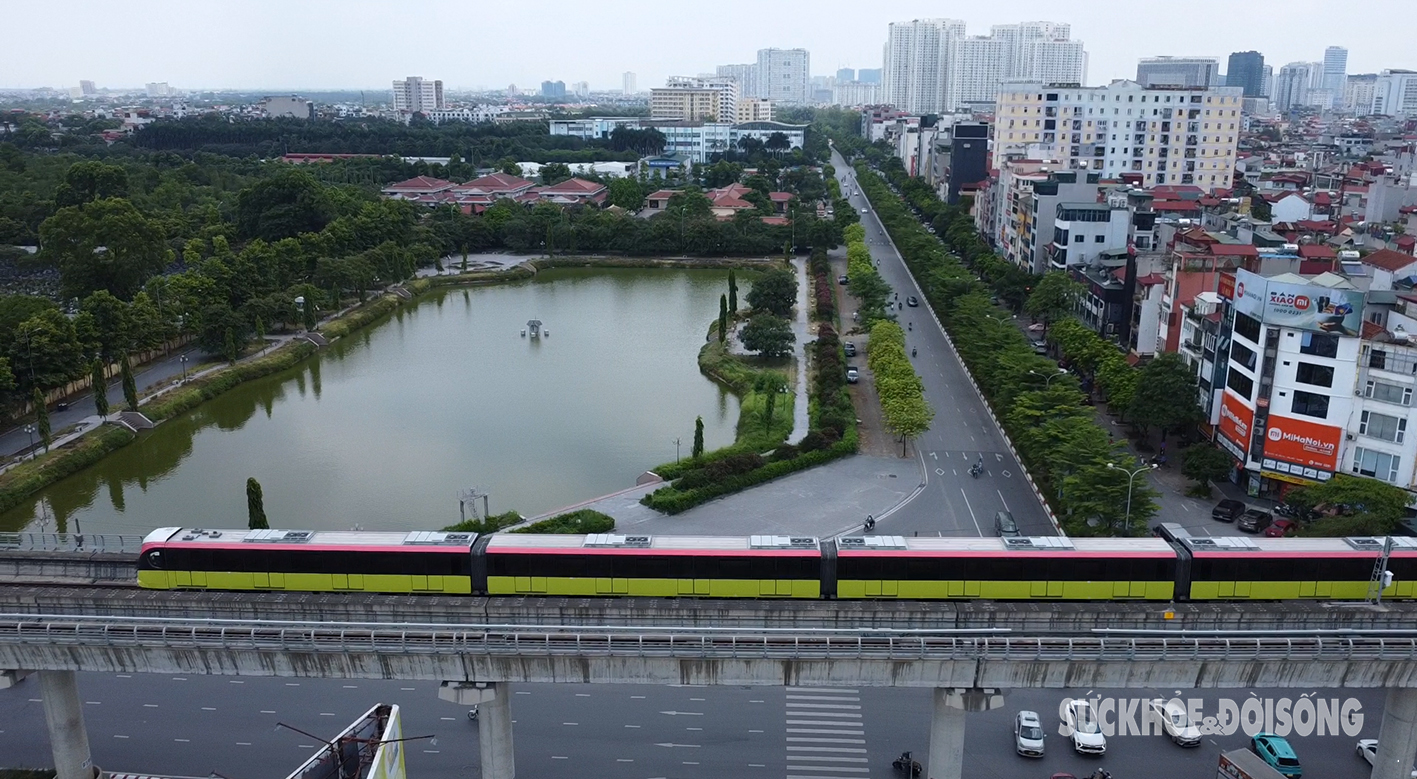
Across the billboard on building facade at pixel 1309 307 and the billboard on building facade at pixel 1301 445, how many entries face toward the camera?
2

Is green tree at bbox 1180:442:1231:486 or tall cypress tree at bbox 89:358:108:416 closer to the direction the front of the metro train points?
the tall cypress tree

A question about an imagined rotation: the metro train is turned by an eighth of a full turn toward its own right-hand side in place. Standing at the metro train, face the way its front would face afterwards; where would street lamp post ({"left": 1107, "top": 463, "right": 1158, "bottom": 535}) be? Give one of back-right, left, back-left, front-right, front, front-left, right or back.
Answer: right

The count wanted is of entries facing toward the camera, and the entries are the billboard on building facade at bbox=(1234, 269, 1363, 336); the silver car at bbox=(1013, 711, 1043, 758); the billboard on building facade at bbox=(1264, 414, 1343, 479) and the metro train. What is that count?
3

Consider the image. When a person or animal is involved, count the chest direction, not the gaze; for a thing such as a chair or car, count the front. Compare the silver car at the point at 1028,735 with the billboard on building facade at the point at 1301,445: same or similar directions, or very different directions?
same or similar directions

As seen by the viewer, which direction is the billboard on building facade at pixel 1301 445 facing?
toward the camera

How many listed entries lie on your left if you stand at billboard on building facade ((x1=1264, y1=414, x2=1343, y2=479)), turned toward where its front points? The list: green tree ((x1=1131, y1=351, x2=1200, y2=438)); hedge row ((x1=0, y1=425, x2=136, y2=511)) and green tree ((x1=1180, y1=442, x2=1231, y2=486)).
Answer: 0

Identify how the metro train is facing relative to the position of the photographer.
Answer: facing to the left of the viewer

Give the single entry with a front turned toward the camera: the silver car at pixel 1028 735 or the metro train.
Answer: the silver car

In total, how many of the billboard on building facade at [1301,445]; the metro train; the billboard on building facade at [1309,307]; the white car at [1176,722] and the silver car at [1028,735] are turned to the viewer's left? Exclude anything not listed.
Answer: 1

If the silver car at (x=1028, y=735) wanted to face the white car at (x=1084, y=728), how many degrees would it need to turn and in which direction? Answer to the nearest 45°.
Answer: approximately 135° to its left

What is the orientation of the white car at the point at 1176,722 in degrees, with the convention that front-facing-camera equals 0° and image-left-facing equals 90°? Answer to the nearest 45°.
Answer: approximately 315°

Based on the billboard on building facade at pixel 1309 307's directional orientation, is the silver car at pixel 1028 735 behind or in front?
in front

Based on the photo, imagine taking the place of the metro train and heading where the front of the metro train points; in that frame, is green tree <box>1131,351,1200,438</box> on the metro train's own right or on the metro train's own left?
on the metro train's own right

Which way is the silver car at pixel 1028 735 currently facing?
toward the camera

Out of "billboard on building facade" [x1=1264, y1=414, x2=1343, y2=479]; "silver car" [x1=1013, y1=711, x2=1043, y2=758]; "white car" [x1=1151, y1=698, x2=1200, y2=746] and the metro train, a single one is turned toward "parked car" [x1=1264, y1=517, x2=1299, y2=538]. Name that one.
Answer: the billboard on building facade
